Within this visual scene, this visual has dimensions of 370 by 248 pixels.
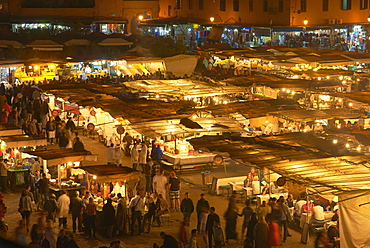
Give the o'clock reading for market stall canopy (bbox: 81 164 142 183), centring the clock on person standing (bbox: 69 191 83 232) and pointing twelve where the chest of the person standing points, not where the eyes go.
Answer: The market stall canopy is roughly at 2 o'clock from the person standing.

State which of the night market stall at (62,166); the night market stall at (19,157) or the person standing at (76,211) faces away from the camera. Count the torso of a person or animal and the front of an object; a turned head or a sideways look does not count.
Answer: the person standing

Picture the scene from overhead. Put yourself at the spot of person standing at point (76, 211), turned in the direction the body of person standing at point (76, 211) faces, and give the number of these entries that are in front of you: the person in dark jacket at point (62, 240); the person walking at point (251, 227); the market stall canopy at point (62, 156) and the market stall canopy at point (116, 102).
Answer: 2

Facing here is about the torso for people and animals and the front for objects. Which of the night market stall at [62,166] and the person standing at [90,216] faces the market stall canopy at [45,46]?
the person standing

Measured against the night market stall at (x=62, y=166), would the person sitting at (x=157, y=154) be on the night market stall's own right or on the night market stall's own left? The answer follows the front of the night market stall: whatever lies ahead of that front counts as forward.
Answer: on the night market stall's own left

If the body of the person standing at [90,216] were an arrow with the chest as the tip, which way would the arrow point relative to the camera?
away from the camera

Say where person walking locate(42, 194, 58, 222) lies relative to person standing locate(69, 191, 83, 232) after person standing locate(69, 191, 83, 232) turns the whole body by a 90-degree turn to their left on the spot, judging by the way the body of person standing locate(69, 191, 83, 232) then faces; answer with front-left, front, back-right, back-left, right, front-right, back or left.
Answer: front-right

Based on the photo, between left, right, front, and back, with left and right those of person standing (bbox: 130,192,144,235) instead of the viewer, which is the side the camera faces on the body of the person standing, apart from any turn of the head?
back

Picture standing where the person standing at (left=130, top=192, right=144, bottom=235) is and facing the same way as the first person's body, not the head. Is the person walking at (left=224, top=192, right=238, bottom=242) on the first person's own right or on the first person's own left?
on the first person's own right

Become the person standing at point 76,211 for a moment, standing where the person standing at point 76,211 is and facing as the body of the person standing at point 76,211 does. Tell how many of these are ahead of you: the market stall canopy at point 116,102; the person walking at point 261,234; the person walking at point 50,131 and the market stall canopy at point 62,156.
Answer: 3

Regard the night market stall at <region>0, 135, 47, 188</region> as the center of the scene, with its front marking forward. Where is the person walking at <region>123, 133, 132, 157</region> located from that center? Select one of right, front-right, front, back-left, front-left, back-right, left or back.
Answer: left

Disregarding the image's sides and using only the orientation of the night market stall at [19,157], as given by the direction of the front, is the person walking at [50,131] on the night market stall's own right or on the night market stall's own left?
on the night market stall's own left
